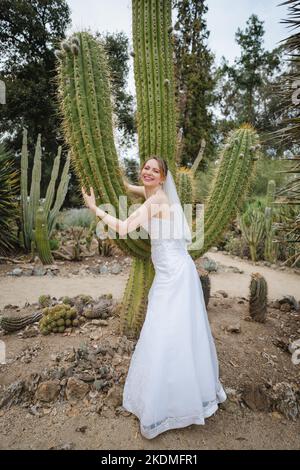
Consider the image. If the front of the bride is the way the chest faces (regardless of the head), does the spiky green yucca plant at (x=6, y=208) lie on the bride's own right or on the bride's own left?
on the bride's own right

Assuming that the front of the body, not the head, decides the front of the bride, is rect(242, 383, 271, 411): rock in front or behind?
behind

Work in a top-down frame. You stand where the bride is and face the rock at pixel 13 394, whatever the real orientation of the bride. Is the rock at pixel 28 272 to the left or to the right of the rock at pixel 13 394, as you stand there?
right

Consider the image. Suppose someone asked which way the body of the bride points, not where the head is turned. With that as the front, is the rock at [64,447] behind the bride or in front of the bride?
in front

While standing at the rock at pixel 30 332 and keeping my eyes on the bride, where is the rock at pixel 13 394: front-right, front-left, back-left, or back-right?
front-right

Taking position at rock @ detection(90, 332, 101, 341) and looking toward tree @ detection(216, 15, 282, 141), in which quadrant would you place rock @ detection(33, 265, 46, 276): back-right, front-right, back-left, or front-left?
front-left
